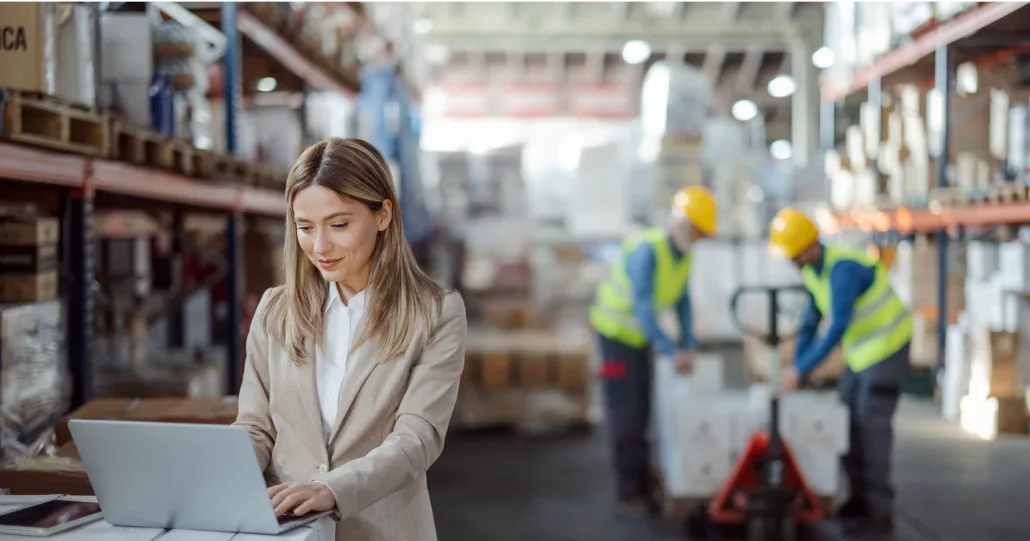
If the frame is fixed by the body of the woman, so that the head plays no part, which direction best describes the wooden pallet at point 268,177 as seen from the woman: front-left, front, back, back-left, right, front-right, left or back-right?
back-right

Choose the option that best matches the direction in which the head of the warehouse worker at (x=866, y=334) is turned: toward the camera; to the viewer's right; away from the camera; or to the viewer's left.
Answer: to the viewer's left

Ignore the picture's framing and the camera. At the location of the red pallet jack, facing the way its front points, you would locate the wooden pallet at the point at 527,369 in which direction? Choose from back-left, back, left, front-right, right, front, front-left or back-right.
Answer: front-left

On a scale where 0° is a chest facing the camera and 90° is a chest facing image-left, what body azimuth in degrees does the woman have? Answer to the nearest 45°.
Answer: approximately 45°

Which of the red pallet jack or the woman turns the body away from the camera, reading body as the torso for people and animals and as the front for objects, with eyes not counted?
the red pallet jack

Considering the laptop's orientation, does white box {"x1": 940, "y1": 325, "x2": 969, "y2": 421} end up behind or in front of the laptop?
in front

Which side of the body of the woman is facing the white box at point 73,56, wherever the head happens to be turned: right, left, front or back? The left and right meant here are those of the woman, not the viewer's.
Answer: right

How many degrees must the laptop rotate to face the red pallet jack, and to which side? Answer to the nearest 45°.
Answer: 0° — it already faces it

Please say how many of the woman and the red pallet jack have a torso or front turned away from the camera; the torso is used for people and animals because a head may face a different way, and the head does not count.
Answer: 1

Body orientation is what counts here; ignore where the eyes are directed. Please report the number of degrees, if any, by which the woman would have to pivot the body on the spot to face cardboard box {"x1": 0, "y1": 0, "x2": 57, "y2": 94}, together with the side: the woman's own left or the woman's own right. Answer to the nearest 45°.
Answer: approximately 90° to the woman's own right

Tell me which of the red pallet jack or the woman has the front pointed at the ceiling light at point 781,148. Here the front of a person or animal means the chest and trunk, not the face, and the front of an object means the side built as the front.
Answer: the red pallet jack

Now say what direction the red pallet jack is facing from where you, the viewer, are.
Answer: facing away from the viewer

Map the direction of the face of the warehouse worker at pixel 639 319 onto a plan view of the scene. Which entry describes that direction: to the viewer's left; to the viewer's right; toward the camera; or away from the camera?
to the viewer's right
